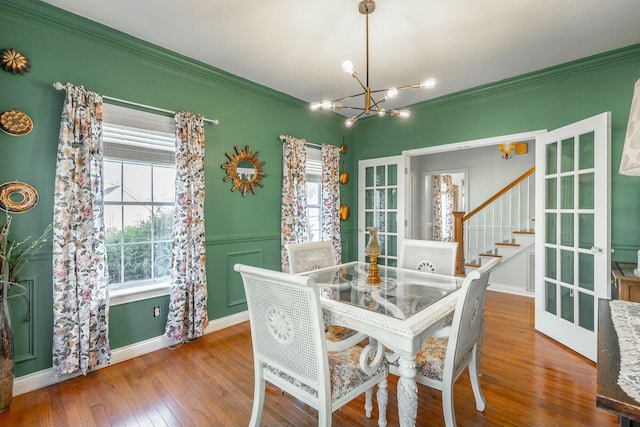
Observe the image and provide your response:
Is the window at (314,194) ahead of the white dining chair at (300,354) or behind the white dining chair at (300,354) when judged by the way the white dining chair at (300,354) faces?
ahead

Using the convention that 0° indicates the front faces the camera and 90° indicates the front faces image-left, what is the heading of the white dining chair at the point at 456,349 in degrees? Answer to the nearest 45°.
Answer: approximately 135°

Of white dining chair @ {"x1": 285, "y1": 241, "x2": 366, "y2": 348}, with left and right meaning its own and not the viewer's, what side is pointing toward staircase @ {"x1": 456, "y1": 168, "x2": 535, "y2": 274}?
left

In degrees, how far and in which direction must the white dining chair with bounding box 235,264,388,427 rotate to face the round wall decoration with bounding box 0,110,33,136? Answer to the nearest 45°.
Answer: approximately 135° to its left

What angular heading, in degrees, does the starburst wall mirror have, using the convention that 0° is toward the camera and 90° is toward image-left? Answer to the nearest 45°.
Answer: approximately 315°

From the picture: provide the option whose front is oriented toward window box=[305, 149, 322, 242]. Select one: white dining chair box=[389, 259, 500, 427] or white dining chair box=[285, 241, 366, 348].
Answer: white dining chair box=[389, 259, 500, 427]

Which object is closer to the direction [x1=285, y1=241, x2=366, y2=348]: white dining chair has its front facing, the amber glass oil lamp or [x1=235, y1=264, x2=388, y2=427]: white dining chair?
the amber glass oil lamp

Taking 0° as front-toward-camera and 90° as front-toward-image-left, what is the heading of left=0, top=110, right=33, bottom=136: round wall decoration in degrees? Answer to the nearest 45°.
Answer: approximately 315°

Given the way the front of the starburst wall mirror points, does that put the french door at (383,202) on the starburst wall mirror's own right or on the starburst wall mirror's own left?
on the starburst wall mirror's own left

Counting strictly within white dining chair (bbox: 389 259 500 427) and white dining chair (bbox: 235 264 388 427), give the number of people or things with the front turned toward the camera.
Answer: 0

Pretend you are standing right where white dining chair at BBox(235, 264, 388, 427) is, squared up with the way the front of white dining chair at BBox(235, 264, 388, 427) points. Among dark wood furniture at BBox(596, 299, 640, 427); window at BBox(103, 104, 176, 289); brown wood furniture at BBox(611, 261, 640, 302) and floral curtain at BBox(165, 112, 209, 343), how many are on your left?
2

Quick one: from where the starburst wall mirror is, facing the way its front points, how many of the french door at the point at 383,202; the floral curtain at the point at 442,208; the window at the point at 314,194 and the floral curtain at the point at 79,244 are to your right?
1

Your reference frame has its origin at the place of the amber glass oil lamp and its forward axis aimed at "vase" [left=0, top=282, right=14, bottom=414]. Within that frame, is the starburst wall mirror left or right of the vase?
right

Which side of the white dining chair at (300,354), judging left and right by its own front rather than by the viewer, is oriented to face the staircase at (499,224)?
front

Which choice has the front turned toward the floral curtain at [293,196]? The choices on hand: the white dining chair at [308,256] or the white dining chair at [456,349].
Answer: the white dining chair at [456,349]
